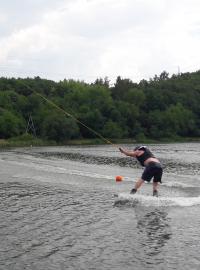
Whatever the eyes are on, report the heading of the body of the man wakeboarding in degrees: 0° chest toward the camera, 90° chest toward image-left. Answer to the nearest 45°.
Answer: approximately 135°
